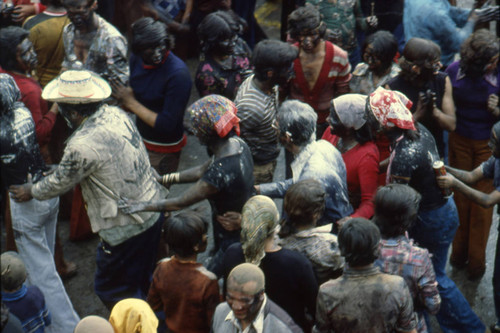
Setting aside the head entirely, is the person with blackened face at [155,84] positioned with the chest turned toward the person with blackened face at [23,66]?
no

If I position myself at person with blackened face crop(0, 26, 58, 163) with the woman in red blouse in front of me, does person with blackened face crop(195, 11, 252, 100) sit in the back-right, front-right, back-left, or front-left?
front-left

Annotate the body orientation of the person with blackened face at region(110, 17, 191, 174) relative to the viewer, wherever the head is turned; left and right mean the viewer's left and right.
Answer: facing the viewer and to the left of the viewer

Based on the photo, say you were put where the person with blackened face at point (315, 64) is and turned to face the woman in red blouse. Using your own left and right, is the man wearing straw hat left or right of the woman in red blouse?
right

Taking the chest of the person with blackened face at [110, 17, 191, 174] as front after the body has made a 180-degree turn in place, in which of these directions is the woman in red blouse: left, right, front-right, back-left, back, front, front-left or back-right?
right

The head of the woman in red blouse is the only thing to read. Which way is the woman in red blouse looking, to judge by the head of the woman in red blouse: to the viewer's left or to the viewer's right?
to the viewer's left

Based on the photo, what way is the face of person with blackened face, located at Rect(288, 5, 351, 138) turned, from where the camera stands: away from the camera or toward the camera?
toward the camera

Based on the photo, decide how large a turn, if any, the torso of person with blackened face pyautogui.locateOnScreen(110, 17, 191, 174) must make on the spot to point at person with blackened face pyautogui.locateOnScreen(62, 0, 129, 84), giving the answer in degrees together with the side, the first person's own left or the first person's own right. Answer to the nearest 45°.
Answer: approximately 90° to the first person's own right

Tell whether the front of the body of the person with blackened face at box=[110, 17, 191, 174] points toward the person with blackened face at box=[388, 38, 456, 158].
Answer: no
